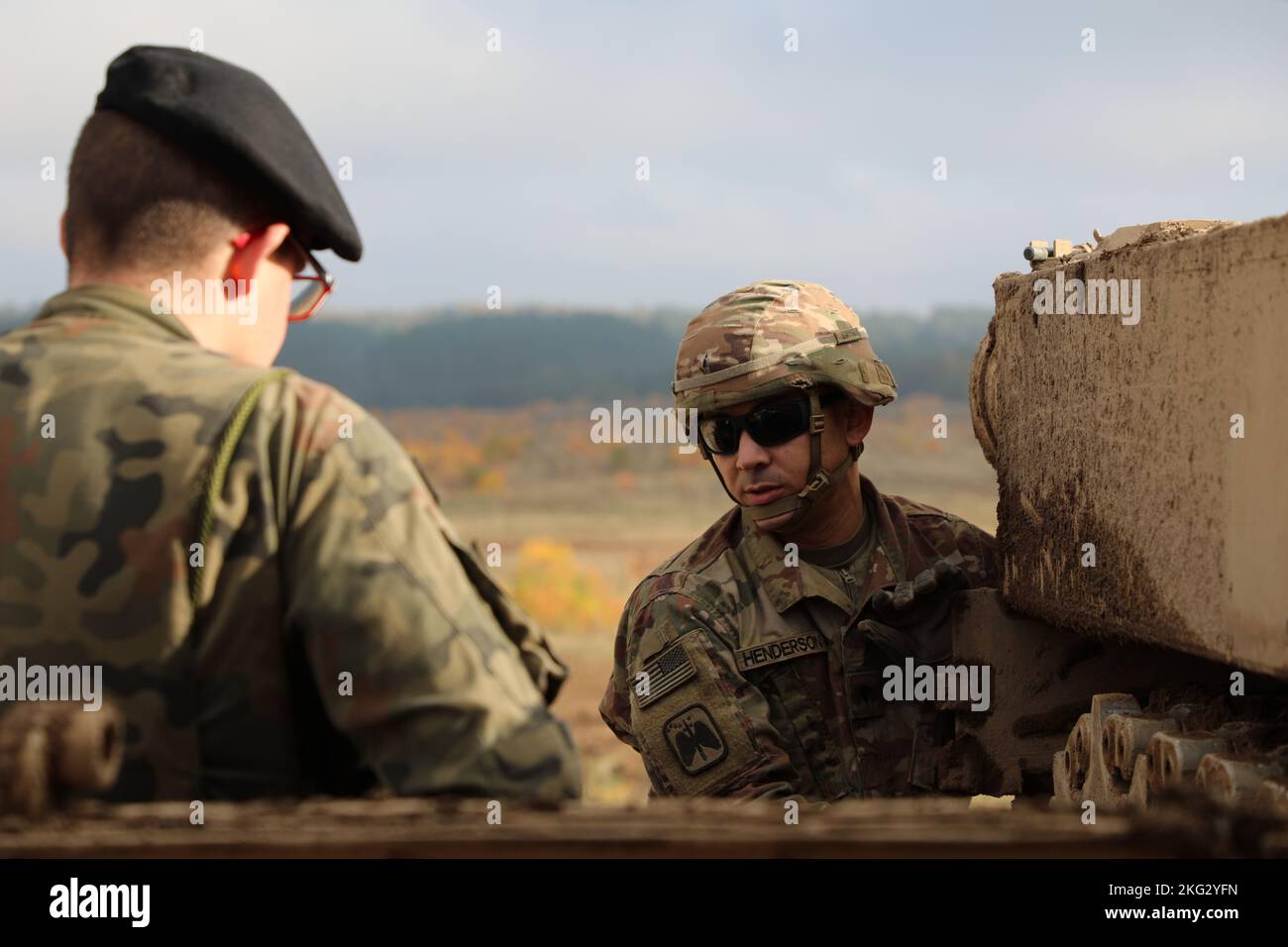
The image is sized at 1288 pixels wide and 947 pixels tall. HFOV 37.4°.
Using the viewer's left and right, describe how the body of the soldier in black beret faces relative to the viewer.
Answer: facing away from the viewer and to the right of the viewer

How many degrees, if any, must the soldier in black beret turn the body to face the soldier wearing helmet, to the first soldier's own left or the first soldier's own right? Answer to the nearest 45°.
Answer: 0° — they already face them

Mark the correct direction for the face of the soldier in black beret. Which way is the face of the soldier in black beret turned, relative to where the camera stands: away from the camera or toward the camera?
away from the camera

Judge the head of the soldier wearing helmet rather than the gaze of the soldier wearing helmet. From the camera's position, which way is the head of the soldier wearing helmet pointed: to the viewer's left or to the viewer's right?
to the viewer's left
